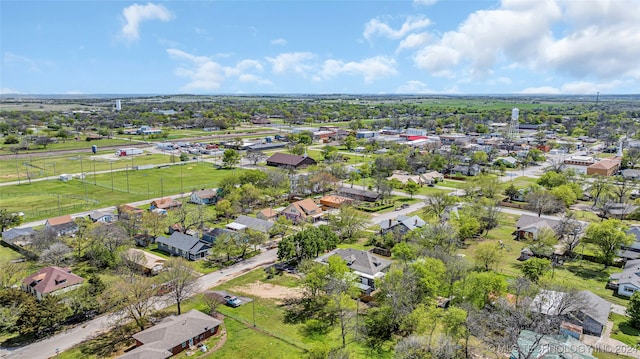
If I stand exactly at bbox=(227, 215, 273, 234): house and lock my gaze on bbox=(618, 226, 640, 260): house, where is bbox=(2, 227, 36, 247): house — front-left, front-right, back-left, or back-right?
back-right

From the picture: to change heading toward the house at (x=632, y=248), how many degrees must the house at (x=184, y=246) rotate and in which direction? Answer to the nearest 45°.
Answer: approximately 45° to its left

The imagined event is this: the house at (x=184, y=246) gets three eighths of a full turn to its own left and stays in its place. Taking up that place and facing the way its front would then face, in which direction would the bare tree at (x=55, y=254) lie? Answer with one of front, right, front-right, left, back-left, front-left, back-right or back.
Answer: left

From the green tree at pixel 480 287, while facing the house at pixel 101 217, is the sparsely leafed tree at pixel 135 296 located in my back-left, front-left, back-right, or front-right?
front-left

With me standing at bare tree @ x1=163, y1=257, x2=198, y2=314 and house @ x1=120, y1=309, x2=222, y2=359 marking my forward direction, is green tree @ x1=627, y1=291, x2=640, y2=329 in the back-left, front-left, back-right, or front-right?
front-left

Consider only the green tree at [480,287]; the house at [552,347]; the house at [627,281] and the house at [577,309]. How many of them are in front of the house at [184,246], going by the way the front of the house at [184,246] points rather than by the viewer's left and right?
4

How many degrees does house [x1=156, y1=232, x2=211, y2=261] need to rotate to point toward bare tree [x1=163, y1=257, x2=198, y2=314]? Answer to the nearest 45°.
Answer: approximately 45° to its right

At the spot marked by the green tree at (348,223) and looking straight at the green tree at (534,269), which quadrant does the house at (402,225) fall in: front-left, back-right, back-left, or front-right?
front-left

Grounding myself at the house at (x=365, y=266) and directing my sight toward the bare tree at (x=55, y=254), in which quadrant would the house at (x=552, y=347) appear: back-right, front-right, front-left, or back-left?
back-left

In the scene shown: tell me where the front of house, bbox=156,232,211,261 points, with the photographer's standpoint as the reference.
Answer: facing the viewer and to the right of the viewer

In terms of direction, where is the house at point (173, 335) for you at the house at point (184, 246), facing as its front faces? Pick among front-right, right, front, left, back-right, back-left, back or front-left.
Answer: front-right

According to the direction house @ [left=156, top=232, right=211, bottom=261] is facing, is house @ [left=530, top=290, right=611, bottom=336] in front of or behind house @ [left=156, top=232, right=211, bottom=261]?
in front

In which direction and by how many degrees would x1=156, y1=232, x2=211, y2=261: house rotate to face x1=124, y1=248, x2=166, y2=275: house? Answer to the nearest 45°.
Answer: approximately 90° to its right

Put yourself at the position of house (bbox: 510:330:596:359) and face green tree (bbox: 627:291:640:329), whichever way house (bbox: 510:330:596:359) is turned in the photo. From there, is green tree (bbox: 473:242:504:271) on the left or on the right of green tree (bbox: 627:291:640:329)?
left

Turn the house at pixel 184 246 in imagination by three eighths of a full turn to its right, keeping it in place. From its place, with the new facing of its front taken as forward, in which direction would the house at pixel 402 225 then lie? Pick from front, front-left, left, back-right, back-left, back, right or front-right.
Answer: back

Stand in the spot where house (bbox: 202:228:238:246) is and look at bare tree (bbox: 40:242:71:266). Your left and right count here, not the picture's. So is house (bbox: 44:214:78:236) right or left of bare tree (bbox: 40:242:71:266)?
right

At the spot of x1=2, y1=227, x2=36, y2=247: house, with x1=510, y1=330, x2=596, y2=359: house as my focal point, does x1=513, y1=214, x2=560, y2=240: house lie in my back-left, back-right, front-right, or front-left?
front-left

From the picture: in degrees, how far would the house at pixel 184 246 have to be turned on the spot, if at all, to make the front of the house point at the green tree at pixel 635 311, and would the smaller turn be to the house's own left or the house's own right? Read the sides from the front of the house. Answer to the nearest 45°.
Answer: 0° — it already faces it
